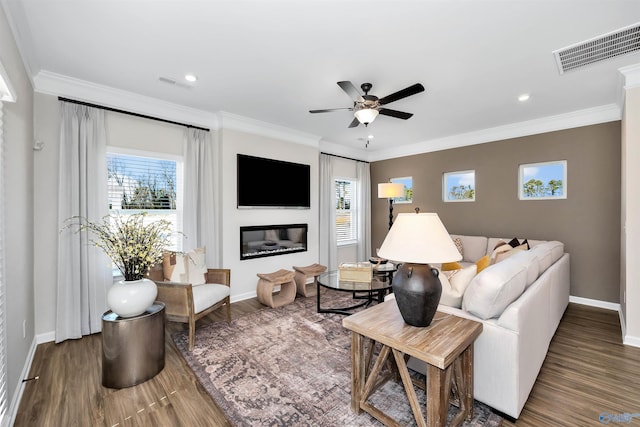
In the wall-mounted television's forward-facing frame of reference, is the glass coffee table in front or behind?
in front

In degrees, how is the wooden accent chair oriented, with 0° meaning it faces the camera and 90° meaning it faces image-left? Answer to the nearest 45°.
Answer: approximately 315°

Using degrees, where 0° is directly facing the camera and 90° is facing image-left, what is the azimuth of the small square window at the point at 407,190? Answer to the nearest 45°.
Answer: approximately 45°

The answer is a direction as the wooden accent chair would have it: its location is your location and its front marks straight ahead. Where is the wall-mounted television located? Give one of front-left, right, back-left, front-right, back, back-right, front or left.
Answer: left

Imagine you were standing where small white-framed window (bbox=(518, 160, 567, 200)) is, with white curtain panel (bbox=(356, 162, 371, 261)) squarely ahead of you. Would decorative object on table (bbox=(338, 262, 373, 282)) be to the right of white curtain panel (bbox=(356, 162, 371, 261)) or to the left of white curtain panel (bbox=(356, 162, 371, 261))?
left

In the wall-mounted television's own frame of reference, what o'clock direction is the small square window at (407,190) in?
The small square window is roughly at 10 o'clock from the wall-mounted television.

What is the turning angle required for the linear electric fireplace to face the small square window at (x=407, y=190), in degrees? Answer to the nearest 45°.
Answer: approximately 45° to its left
